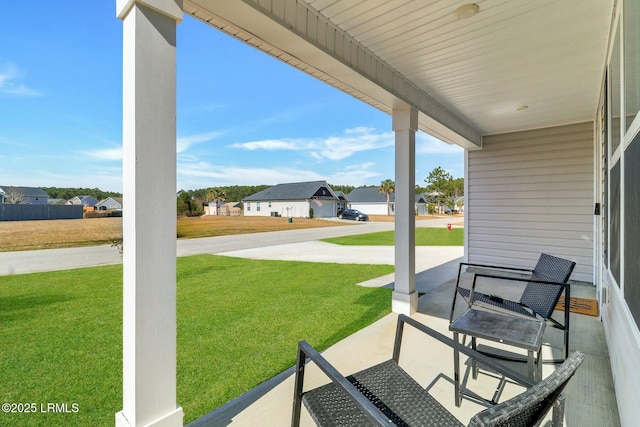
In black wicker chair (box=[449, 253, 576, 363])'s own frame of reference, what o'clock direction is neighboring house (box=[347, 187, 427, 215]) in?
The neighboring house is roughly at 2 o'clock from the black wicker chair.

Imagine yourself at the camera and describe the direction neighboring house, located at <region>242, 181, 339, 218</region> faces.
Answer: facing the viewer and to the right of the viewer

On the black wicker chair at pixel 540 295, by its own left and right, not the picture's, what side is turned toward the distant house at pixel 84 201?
front

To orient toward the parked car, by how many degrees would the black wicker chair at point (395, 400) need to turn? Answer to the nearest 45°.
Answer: approximately 45° to its right

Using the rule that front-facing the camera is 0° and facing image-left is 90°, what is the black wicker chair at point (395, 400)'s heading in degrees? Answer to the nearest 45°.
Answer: approximately 135°

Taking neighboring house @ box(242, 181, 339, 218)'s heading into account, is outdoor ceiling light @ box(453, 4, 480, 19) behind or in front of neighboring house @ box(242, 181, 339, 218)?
in front

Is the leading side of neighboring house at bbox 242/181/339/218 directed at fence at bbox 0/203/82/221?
no

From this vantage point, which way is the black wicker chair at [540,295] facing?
to the viewer's left

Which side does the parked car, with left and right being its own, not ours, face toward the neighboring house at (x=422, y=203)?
left

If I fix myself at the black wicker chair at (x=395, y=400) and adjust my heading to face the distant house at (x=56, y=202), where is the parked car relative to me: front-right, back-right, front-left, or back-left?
front-right

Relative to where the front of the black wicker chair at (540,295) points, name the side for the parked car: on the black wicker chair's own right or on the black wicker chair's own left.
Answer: on the black wicker chair's own right

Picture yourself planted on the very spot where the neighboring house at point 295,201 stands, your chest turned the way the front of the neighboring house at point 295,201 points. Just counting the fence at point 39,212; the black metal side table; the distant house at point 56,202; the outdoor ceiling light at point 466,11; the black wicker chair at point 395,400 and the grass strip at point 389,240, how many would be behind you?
0

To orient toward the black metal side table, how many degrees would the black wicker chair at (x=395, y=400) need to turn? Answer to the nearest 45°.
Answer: approximately 90° to its right
